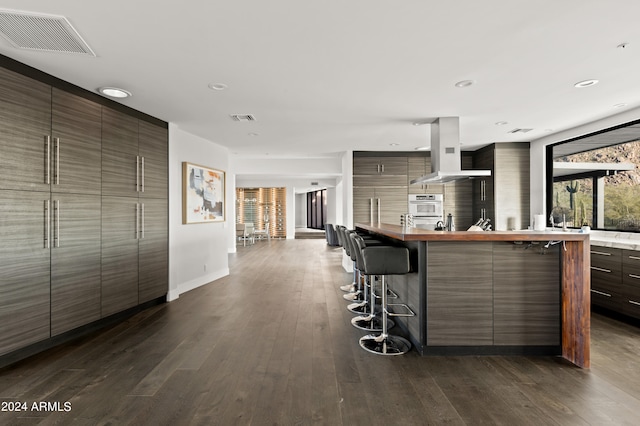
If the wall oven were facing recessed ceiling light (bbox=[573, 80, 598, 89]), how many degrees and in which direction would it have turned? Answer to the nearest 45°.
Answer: approximately 45° to its left

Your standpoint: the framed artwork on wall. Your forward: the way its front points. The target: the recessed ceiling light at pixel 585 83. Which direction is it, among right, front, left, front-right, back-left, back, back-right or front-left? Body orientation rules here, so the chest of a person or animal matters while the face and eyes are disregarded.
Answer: front

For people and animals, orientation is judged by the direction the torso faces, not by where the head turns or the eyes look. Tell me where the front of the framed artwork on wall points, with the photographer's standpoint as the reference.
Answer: facing the viewer and to the right of the viewer

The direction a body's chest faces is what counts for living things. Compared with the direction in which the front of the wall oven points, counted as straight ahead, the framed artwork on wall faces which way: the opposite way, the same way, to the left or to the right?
to the left

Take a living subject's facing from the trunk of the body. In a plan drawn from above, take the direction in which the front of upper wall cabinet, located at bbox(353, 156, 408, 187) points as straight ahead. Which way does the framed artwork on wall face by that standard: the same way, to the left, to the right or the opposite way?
to the left

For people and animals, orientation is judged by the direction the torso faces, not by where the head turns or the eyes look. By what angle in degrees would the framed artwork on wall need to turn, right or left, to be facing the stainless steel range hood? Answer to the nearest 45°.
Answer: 0° — it already faces it

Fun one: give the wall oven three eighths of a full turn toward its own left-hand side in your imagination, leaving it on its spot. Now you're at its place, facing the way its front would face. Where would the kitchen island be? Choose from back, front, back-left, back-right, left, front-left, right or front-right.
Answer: back-right

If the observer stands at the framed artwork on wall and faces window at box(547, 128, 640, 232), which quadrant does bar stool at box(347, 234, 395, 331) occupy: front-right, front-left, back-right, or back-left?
front-right

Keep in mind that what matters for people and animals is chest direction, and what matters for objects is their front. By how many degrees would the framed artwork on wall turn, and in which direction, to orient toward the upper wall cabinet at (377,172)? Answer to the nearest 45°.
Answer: approximately 45° to its left

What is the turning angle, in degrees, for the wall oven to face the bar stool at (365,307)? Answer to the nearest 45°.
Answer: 0° — it already faces it

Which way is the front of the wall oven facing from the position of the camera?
facing the viewer

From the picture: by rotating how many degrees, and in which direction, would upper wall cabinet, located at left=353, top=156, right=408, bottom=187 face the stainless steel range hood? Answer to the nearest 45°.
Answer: approximately 45° to its left

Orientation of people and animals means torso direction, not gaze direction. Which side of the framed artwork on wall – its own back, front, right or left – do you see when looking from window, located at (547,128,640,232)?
front

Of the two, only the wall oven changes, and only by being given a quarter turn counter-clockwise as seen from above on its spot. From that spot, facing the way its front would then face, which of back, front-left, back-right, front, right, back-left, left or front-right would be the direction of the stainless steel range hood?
right

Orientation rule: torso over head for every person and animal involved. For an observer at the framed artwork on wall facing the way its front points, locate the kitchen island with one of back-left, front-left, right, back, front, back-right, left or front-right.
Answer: front

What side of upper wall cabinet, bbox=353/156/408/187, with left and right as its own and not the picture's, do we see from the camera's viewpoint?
front

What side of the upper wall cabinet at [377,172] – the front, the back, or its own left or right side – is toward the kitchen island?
front
